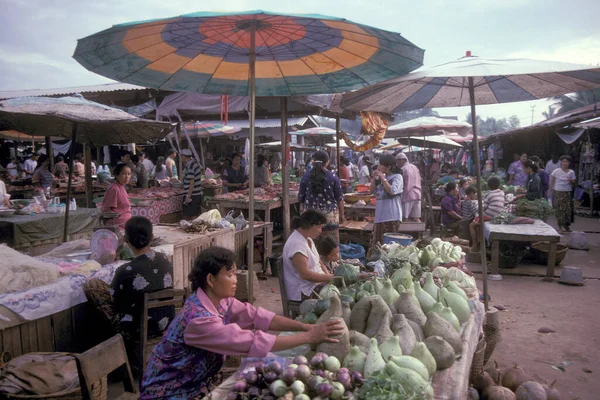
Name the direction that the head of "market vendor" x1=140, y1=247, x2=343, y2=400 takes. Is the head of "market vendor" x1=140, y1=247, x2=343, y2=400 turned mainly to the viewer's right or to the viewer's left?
to the viewer's right

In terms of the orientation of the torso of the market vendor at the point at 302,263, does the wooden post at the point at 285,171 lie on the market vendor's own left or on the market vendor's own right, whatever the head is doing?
on the market vendor's own left

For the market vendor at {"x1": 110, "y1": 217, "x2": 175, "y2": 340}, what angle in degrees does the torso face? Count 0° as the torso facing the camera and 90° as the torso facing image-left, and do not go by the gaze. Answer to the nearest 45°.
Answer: approximately 180°

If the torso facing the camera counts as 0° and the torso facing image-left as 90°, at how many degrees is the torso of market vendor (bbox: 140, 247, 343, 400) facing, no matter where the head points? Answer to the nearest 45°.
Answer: approximately 270°

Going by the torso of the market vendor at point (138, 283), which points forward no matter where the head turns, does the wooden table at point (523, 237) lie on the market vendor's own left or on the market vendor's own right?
on the market vendor's own right
